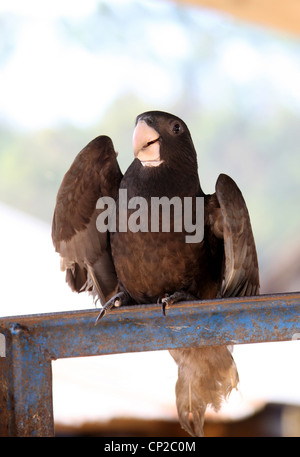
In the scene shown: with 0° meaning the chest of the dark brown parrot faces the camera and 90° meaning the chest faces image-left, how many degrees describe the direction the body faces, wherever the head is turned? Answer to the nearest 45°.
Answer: approximately 45°
